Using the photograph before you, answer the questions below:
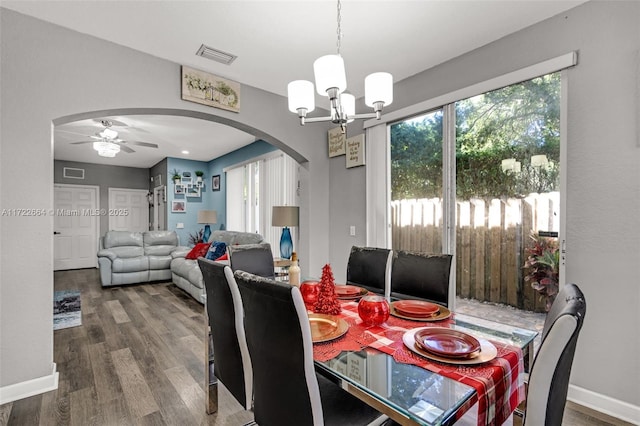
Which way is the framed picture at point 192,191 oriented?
toward the camera

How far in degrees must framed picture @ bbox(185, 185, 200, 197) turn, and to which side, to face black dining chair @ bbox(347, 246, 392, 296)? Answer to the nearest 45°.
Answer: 0° — it already faces it

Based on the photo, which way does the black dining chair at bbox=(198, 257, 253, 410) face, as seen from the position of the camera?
facing away from the viewer and to the right of the viewer

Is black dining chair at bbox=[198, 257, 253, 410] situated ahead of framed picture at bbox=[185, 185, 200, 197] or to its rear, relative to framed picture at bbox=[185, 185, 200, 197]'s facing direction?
ahead

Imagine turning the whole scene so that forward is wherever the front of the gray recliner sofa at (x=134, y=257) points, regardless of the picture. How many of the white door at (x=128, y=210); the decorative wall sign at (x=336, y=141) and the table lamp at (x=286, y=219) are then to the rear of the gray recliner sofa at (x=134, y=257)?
1

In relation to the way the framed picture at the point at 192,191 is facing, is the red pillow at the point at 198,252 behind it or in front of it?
in front

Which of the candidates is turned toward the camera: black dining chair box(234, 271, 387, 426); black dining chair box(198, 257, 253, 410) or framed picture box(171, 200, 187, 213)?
the framed picture

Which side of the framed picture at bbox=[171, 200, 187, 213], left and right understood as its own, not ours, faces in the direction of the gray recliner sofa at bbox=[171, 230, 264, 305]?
front

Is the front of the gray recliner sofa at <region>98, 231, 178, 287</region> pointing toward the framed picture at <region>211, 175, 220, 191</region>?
no

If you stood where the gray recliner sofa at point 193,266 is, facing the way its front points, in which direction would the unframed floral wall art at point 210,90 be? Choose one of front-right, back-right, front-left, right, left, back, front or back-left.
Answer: front-left

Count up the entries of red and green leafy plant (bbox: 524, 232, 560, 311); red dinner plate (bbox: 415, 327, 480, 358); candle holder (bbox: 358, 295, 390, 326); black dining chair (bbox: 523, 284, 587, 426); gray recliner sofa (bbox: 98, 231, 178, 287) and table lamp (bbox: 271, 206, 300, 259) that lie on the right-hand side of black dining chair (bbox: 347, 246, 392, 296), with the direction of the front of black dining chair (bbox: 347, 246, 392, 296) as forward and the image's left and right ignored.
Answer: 2

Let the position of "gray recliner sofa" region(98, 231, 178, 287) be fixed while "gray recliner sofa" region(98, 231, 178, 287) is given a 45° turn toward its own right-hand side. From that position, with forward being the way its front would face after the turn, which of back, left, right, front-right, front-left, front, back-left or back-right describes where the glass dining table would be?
front-left

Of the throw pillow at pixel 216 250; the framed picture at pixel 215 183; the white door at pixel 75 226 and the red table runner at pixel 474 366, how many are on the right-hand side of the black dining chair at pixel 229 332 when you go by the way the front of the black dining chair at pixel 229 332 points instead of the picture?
1

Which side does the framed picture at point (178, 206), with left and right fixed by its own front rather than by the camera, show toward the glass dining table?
front

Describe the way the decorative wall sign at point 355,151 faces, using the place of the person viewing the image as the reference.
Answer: facing the viewer and to the left of the viewer

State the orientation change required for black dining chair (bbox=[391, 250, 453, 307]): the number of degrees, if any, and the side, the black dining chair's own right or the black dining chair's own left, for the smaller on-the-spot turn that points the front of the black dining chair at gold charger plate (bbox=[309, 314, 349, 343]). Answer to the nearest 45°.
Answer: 0° — it already faces it

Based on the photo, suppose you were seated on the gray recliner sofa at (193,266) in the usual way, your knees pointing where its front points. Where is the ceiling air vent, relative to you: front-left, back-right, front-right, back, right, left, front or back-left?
front-left

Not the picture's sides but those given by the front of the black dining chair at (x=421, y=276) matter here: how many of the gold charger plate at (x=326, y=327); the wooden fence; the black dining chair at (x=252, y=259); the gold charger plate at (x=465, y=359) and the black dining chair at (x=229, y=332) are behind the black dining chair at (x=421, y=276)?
1

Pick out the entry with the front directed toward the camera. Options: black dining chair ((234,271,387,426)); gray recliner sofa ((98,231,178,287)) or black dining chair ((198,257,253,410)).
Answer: the gray recliner sofa

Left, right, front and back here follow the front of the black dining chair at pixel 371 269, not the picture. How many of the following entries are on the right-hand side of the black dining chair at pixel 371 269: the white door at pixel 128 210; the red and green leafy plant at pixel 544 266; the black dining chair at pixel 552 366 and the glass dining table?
1

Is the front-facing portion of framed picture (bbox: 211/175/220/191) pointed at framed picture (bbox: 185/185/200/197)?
no
